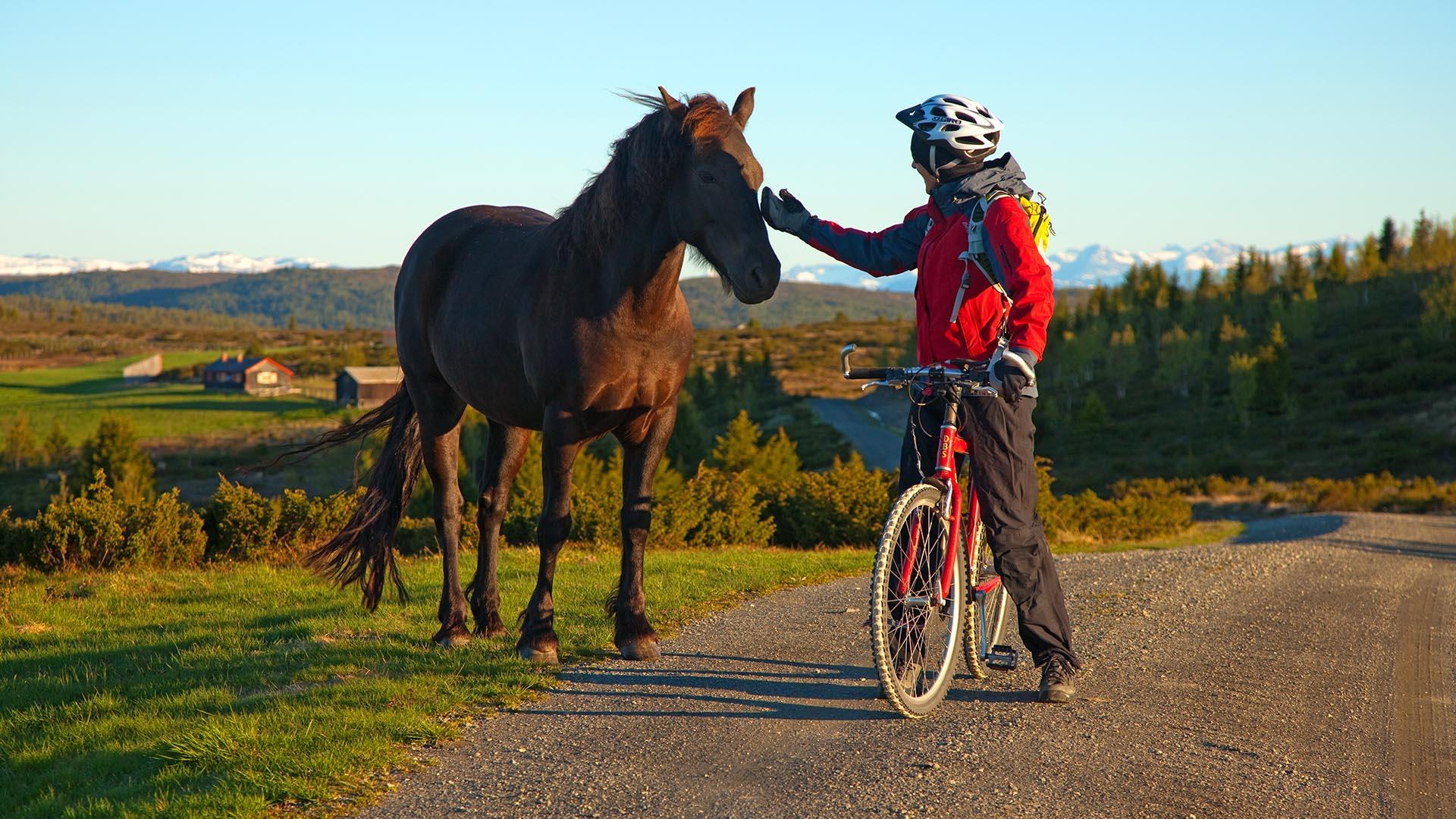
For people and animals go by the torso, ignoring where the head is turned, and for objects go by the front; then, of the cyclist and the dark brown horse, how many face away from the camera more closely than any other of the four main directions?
0

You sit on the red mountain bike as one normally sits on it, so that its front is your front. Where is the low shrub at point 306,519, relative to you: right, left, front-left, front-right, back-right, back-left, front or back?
back-right

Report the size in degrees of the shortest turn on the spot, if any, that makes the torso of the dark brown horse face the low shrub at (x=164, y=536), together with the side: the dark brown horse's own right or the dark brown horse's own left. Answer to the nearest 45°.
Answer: approximately 180°

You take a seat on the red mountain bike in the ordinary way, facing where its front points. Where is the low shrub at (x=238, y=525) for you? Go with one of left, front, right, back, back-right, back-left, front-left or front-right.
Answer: back-right

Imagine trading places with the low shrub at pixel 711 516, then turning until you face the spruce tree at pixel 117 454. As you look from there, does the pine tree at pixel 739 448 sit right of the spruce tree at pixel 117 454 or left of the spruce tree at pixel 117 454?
right

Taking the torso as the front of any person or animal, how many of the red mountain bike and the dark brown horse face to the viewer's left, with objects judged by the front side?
0

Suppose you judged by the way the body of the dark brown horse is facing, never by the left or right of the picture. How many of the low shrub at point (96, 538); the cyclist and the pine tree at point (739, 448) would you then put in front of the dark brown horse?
1

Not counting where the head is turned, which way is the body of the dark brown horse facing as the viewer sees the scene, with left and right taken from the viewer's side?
facing the viewer and to the right of the viewer

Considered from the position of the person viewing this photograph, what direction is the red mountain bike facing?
facing the viewer
